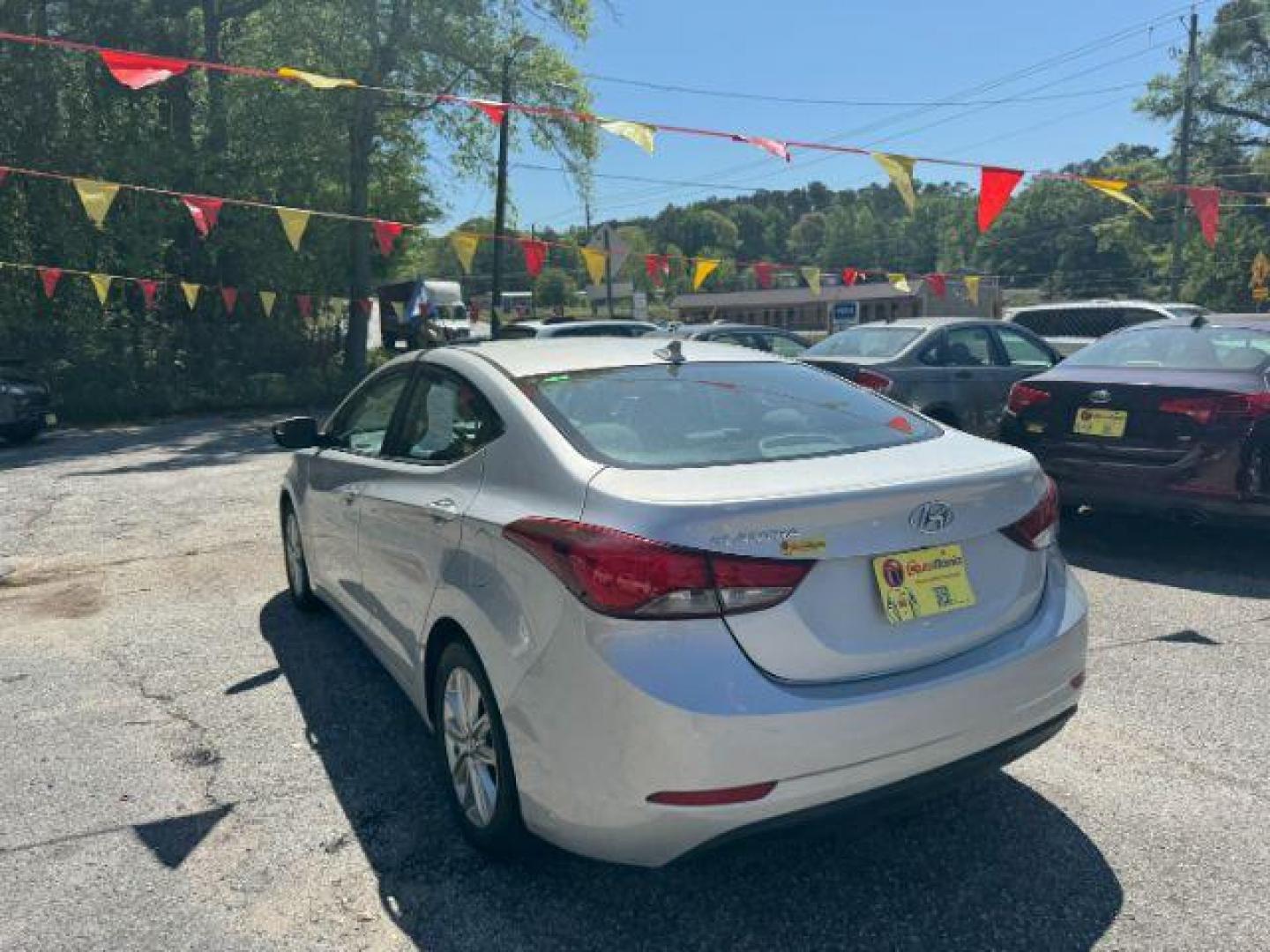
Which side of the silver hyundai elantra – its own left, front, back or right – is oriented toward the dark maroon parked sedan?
right

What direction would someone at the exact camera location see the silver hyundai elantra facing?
facing away from the viewer and to the left of the viewer

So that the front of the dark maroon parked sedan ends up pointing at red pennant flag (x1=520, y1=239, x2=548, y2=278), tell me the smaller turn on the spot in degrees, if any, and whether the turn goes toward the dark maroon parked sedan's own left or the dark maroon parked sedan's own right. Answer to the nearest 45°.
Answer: approximately 90° to the dark maroon parked sedan's own left

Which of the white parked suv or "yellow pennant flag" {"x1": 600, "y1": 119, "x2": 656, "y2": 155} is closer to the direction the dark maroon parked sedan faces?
the white parked suv

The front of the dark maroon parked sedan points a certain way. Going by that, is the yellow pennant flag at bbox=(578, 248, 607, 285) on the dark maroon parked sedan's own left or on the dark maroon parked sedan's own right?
on the dark maroon parked sedan's own left

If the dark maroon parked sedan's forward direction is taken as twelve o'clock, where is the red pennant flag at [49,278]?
The red pennant flag is roughly at 8 o'clock from the dark maroon parked sedan.

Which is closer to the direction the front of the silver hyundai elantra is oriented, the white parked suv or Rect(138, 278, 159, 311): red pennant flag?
the red pennant flag

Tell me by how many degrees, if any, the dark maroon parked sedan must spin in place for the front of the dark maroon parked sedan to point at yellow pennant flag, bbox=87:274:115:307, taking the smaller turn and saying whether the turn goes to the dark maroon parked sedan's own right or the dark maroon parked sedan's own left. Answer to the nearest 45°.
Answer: approximately 135° to the dark maroon parked sedan's own left

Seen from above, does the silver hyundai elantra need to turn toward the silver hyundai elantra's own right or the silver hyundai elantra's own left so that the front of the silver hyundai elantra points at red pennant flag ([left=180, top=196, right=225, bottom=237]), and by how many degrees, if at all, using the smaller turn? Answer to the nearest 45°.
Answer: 0° — it already faces it

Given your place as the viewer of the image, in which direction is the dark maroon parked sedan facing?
facing away from the viewer and to the right of the viewer
